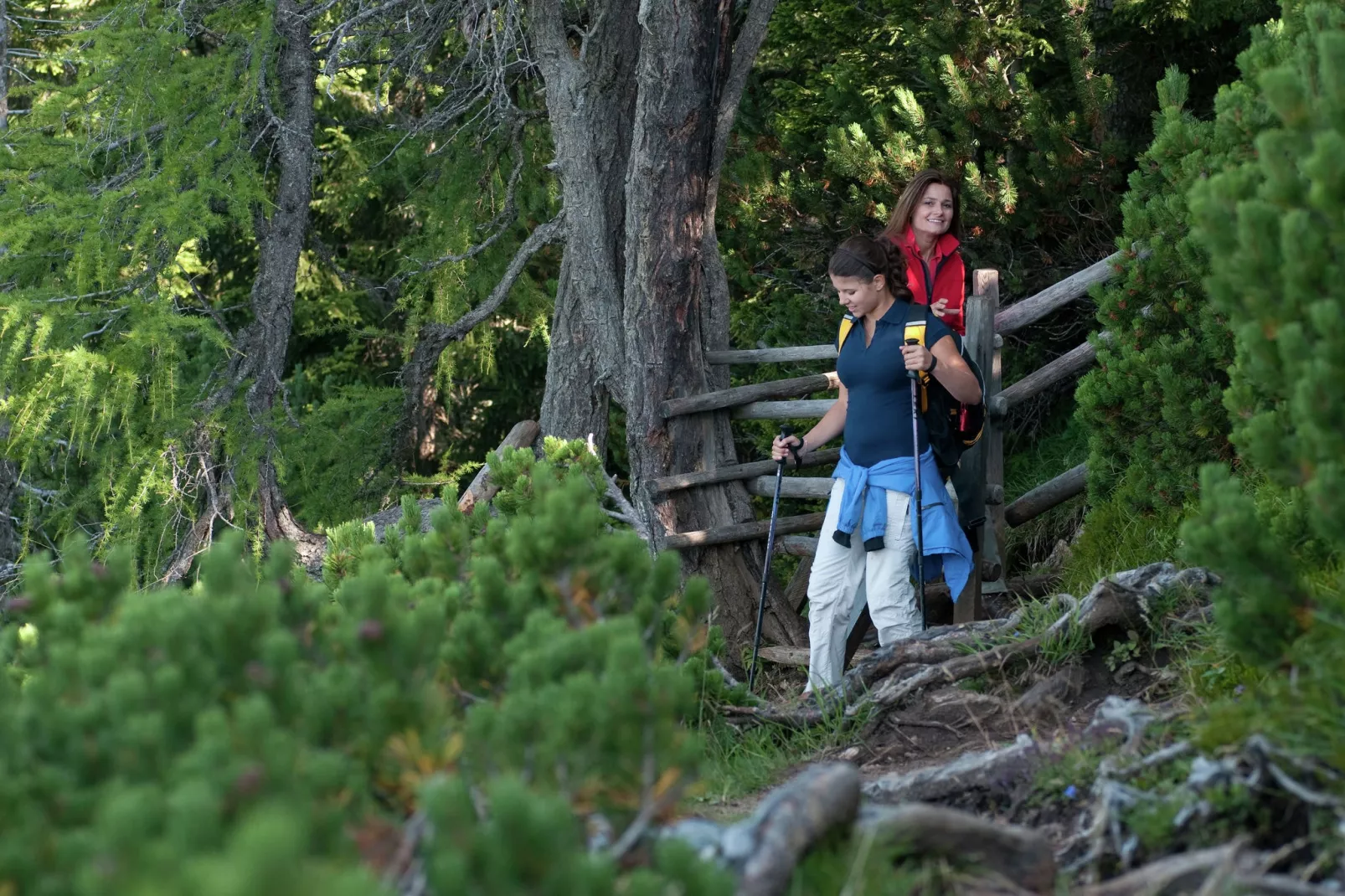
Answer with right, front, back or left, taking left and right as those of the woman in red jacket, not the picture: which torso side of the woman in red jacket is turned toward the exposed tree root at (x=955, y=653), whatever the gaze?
front

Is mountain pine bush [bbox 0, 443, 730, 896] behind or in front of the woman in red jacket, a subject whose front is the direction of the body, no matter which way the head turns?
in front

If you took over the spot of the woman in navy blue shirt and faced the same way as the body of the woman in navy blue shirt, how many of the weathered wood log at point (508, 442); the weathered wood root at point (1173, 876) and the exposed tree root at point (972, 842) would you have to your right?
1

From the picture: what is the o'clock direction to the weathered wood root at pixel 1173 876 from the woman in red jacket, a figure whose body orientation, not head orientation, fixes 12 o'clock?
The weathered wood root is roughly at 12 o'clock from the woman in red jacket.

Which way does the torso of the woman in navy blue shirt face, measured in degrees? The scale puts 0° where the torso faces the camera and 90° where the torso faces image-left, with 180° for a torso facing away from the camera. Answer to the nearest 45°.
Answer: approximately 45°

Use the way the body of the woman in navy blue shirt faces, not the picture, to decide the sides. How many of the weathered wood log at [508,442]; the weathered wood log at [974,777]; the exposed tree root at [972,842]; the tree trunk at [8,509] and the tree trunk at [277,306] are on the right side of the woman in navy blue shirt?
3

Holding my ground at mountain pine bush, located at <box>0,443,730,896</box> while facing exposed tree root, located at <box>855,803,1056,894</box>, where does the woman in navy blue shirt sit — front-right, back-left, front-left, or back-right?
front-left

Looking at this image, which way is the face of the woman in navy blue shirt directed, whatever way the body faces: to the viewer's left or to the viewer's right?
to the viewer's left

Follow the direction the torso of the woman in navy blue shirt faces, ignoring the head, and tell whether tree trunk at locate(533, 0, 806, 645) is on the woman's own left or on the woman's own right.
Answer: on the woman's own right

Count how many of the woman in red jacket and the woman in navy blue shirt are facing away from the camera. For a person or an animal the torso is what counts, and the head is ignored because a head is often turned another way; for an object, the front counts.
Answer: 0

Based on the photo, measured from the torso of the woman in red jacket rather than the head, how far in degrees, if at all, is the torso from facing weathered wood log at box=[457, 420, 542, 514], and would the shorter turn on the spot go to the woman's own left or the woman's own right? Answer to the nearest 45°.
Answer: approximately 135° to the woman's own right

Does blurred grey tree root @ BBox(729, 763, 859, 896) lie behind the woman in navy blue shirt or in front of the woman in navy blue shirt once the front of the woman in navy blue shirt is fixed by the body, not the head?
in front

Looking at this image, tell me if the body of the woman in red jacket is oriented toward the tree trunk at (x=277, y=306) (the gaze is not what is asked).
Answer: no

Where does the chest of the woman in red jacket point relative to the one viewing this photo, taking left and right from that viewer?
facing the viewer

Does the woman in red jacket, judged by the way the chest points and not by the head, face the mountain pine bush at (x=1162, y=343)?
no
